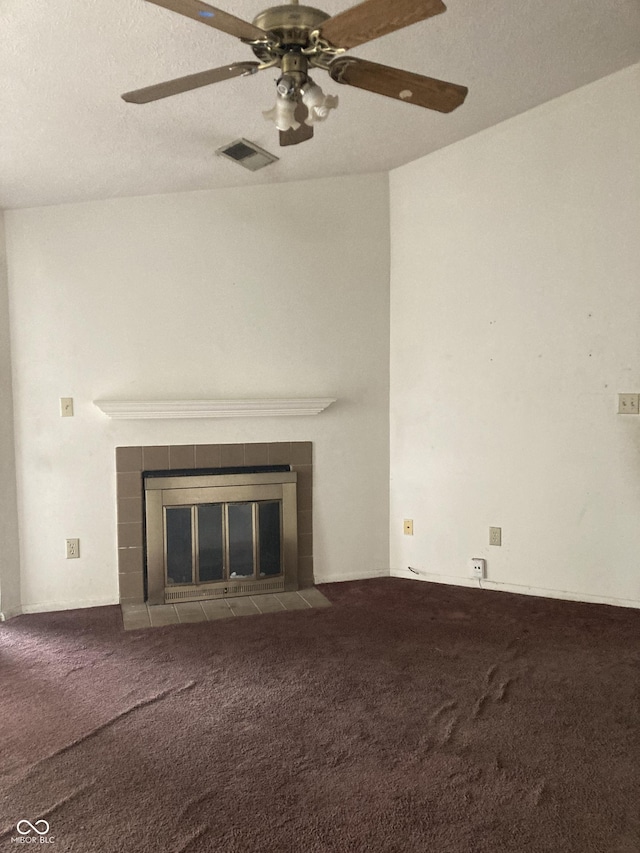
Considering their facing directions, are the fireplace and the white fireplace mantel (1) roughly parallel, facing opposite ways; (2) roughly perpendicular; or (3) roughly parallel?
roughly parallel

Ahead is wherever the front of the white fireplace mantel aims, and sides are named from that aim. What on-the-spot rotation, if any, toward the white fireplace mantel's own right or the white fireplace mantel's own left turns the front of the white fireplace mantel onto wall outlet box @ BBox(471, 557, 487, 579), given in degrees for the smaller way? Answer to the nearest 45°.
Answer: approximately 90° to the white fireplace mantel's own left

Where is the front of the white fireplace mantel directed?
toward the camera

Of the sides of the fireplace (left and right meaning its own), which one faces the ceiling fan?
front

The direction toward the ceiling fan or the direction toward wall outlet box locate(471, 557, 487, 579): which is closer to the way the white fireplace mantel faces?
the ceiling fan

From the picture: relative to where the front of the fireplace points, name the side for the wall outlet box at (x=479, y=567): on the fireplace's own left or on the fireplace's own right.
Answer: on the fireplace's own left

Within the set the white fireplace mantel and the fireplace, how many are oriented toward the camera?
2

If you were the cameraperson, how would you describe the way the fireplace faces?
facing the viewer
